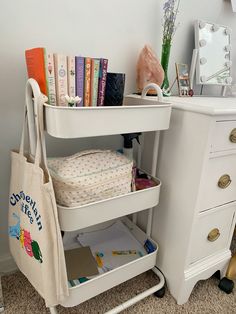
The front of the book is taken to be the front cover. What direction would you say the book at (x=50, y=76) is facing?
to the viewer's right

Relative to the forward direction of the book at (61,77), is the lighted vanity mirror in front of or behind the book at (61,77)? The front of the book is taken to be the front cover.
in front

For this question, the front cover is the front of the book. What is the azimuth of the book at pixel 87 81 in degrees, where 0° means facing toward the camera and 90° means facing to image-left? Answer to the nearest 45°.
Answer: approximately 270°

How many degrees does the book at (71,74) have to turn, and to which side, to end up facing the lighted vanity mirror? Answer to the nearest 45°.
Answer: approximately 45° to its left

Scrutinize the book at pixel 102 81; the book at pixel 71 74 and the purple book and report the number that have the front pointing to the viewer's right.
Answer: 3

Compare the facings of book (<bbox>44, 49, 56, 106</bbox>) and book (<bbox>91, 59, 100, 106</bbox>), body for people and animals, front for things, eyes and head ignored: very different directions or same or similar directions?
same or similar directions

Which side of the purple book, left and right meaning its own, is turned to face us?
right
